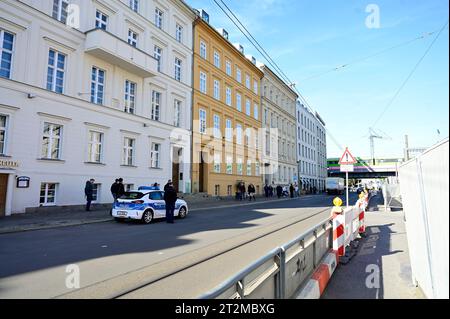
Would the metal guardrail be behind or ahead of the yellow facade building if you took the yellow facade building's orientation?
ahead

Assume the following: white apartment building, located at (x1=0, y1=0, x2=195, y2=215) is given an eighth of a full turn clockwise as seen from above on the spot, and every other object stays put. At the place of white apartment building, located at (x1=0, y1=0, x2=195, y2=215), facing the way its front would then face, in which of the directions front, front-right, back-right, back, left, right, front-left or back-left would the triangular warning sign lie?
front-left

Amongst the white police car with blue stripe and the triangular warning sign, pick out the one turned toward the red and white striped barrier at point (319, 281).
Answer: the triangular warning sign

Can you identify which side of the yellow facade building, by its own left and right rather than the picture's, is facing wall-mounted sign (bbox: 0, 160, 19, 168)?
right

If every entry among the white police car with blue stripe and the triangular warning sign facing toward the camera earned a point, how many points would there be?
1

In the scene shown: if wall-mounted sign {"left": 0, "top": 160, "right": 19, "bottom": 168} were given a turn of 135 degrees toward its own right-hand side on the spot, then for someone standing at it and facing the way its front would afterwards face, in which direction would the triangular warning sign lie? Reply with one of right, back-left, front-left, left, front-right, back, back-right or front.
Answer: back-left

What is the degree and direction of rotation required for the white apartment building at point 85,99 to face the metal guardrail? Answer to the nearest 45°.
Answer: approximately 45° to its right

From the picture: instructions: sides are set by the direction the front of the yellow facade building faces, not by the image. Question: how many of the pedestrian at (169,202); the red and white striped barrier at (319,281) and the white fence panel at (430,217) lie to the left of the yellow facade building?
0

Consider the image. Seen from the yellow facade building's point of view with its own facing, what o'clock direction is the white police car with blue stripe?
The white police car with blue stripe is roughly at 2 o'clock from the yellow facade building.

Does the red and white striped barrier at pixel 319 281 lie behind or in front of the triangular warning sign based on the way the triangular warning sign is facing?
in front

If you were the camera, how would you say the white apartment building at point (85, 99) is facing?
facing the viewer and to the right of the viewer

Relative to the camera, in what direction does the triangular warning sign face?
facing the viewer

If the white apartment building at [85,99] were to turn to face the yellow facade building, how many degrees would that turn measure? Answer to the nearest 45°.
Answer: approximately 90° to its left

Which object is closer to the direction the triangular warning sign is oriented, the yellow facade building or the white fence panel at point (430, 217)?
the white fence panel

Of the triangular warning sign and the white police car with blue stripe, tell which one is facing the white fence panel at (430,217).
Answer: the triangular warning sign

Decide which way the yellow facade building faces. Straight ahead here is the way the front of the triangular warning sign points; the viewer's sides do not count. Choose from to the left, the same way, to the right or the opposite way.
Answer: to the left

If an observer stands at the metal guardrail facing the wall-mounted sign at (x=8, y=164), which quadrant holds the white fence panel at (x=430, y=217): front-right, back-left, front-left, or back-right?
back-right

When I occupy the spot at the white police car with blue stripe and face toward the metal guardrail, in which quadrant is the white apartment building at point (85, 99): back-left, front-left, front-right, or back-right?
back-right

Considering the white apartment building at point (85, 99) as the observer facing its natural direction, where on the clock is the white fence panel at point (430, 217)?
The white fence panel is roughly at 1 o'clock from the white apartment building.

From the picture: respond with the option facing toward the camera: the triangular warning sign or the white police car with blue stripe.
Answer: the triangular warning sign
